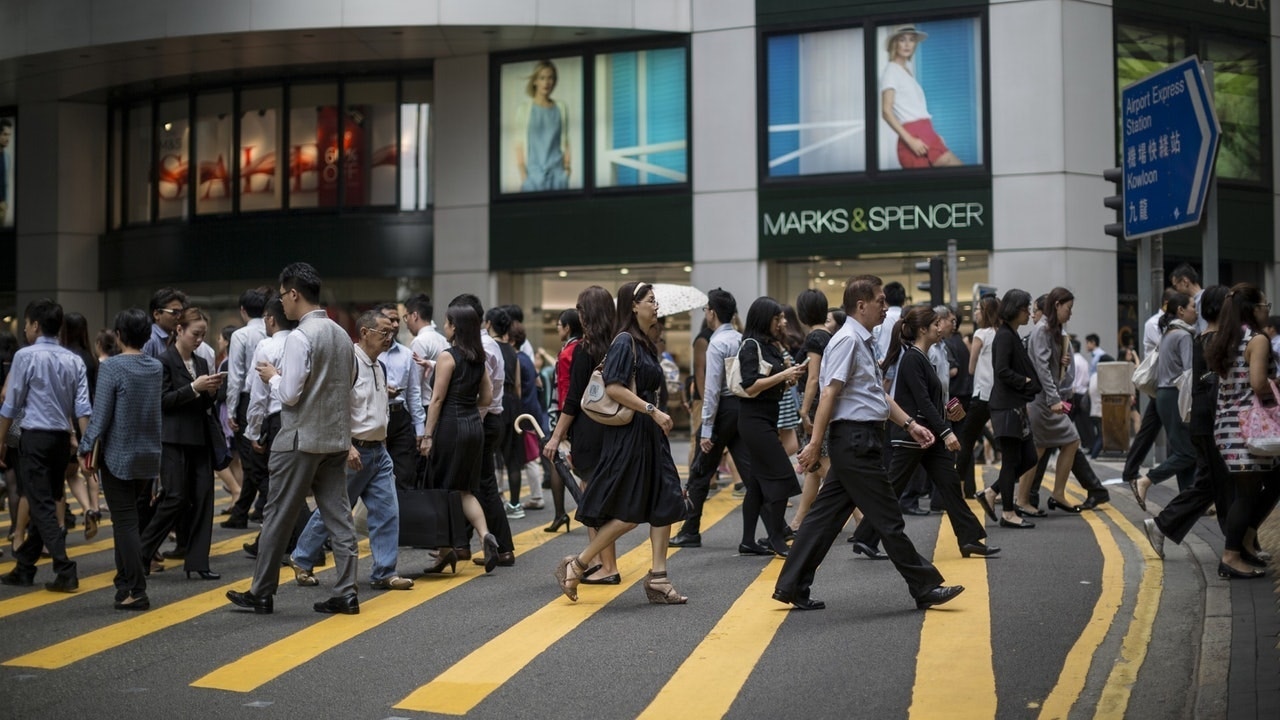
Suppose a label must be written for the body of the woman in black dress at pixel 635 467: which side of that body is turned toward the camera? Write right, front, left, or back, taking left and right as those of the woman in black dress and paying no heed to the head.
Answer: right

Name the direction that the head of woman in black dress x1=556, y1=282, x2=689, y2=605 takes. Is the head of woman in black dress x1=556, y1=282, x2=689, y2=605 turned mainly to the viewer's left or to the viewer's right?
to the viewer's right

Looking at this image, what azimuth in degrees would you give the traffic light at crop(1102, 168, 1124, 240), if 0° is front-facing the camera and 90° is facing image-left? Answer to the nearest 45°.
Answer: approximately 90°

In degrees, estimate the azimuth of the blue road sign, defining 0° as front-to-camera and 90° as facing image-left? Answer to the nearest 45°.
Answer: approximately 45°

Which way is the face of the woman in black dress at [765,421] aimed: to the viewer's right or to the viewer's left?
to the viewer's right

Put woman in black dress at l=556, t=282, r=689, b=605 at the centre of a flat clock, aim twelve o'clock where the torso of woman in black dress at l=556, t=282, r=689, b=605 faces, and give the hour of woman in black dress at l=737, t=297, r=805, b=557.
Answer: woman in black dress at l=737, t=297, r=805, b=557 is roughly at 10 o'clock from woman in black dress at l=556, t=282, r=689, b=605.
